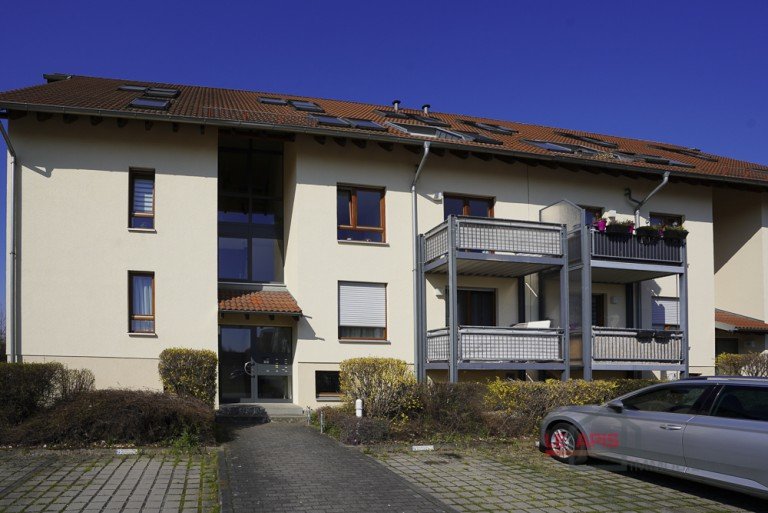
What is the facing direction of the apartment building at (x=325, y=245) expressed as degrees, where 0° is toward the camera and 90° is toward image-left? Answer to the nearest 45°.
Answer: approximately 0°

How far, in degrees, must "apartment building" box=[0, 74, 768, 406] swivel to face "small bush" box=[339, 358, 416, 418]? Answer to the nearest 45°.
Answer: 0° — it already faces it

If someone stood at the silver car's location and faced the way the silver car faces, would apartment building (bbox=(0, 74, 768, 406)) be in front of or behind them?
in front

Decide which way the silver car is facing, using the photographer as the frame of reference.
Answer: facing away from the viewer and to the left of the viewer

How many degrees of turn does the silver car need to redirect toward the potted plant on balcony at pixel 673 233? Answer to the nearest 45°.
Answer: approximately 45° to its right

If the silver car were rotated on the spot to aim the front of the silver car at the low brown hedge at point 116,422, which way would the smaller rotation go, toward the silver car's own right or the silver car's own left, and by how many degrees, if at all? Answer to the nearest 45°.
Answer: approximately 45° to the silver car's own left

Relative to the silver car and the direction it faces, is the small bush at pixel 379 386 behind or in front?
in front

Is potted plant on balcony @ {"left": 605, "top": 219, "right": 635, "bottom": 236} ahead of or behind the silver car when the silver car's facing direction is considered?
ahead

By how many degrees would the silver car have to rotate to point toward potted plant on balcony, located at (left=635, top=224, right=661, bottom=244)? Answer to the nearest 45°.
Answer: approximately 45° to its right

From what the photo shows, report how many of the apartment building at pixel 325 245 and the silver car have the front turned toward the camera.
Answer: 1
